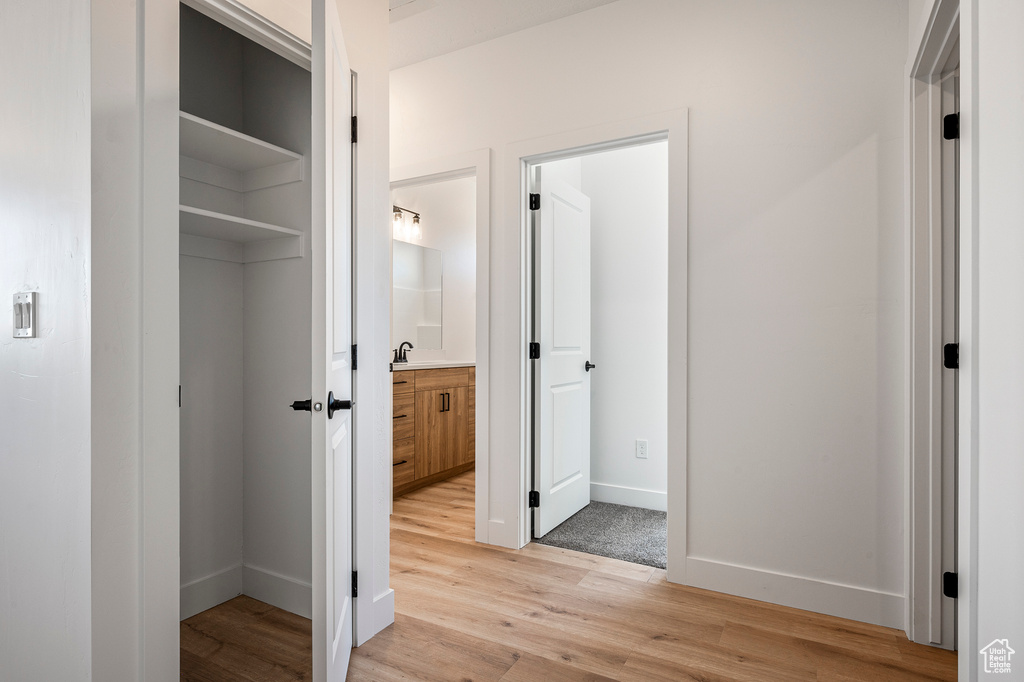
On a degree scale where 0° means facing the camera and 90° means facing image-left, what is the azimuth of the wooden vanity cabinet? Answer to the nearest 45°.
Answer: approximately 315°

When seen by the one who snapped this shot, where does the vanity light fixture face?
facing the viewer and to the right of the viewer

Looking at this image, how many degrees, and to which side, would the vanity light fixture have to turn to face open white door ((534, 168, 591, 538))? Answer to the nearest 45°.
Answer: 0° — it already faces it

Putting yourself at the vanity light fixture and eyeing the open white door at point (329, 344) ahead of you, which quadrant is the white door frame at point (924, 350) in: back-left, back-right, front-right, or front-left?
front-left

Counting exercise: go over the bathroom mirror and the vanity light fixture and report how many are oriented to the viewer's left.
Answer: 0

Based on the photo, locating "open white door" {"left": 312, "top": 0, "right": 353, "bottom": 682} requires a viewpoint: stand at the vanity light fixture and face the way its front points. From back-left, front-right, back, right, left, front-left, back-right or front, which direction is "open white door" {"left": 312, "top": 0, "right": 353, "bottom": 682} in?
front-right

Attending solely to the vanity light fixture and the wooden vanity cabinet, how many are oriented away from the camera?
0

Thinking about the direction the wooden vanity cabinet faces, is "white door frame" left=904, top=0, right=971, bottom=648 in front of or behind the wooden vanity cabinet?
in front

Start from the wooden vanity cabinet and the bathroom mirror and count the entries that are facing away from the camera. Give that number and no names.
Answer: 0

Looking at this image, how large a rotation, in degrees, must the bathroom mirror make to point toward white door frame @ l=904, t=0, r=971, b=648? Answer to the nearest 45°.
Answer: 0° — it already faces it

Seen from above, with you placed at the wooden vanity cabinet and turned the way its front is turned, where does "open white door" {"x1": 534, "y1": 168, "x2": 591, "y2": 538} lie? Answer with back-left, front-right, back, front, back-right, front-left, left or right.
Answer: front

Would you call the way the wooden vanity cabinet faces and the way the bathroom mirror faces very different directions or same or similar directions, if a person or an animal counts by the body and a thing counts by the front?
same or similar directions

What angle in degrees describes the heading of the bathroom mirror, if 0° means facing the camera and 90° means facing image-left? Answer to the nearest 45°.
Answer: approximately 315°

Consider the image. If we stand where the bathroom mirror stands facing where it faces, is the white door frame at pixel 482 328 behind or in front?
in front
